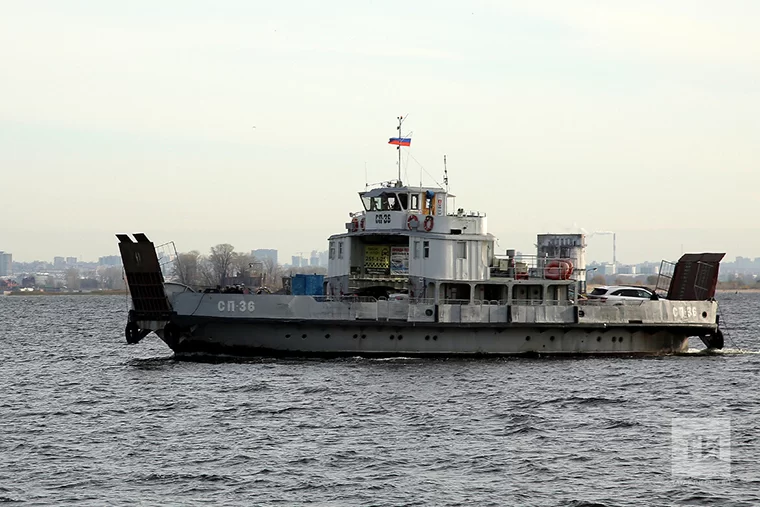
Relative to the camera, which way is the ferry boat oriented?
to the viewer's left
